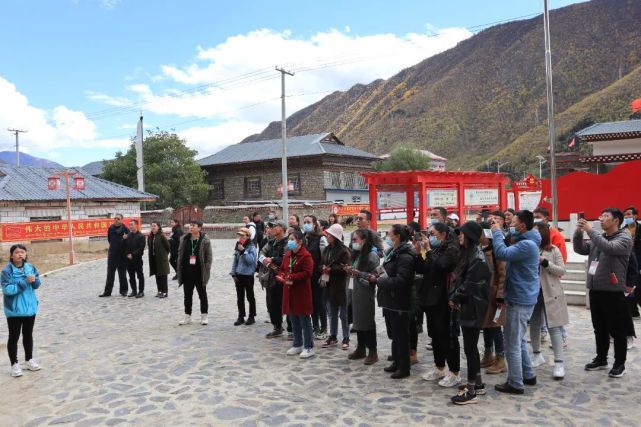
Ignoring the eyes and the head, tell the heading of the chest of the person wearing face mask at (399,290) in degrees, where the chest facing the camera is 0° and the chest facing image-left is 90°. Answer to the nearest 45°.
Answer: approximately 90°

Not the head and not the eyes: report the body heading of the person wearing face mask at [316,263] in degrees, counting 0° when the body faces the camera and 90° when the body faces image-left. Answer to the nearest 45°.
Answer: approximately 45°

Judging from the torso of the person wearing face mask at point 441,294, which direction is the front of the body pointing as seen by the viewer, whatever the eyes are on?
to the viewer's left

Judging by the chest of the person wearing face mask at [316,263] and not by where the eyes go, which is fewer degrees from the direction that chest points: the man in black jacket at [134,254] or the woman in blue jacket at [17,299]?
the woman in blue jacket

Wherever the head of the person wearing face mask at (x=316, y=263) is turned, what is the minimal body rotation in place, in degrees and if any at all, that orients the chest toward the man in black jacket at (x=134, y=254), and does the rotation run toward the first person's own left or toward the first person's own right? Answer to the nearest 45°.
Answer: approximately 90° to the first person's own right

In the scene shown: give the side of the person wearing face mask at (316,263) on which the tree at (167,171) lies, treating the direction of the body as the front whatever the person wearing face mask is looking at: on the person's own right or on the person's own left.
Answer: on the person's own right

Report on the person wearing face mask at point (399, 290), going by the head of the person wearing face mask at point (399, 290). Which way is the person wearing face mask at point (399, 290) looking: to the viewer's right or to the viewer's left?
to the viewer's left

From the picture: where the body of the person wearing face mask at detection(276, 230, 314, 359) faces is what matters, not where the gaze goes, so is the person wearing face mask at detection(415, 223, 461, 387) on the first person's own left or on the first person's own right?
on the first person's own left

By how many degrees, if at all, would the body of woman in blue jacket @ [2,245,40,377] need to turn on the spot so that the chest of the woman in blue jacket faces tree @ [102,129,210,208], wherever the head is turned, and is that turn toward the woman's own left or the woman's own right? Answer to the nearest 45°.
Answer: approximately 135° to the woman's own left

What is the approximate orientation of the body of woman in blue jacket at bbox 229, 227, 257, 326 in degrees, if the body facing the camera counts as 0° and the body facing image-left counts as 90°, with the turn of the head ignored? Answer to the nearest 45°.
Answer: approximately 45°

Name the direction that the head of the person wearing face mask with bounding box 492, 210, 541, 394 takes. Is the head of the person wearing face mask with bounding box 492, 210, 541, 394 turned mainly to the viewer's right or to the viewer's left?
to the viewer's left
